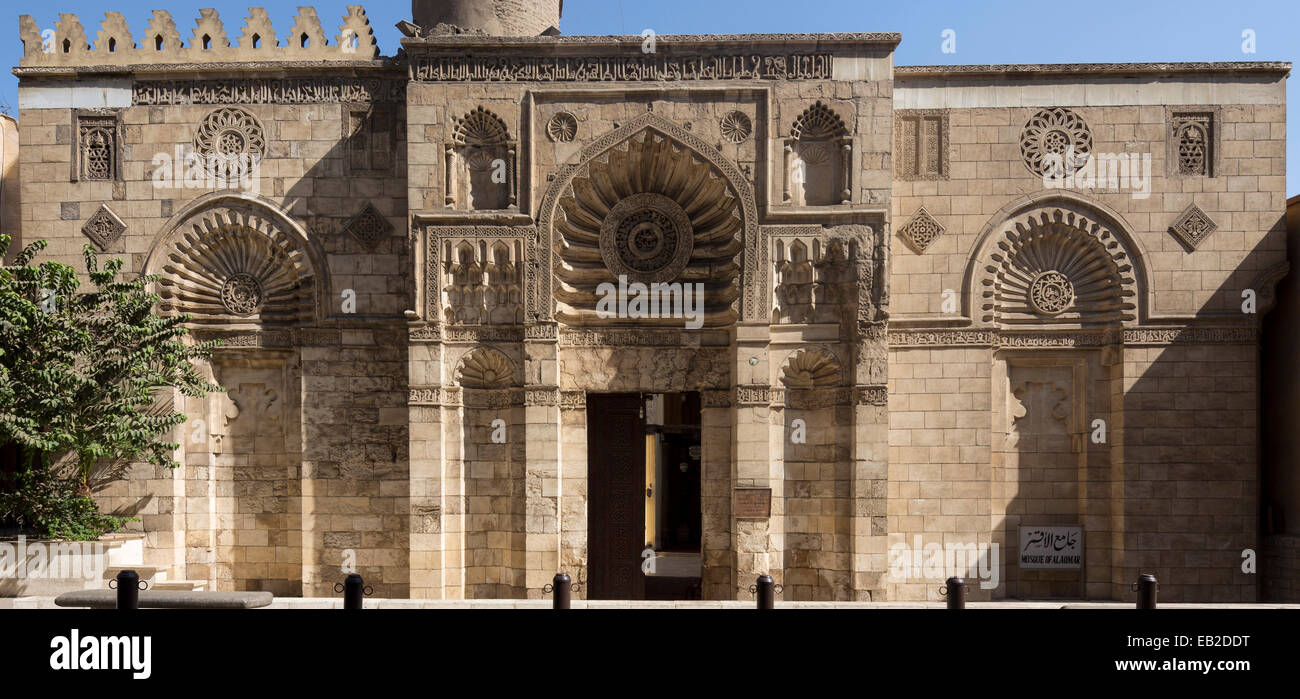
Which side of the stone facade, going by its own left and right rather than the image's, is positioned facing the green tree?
right

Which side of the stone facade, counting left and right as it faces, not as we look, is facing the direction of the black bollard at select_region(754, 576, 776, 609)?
front

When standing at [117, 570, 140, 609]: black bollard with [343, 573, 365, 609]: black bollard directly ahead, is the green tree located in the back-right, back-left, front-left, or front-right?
back-left

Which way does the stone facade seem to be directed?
toward the camera

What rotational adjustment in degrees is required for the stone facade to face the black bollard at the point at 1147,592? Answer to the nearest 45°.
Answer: approximately 45° to its left
